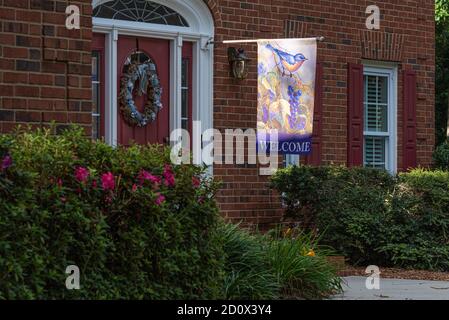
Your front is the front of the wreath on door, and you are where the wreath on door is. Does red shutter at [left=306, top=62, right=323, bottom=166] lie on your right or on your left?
on your left

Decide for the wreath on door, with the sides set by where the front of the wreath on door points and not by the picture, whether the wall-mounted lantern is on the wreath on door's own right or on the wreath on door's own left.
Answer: on the wreath on door's own left

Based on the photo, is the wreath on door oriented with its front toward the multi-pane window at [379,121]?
no

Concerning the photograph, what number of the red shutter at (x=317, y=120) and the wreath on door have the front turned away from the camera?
0

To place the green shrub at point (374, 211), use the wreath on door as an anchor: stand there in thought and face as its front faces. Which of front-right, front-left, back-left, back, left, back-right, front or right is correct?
front-left

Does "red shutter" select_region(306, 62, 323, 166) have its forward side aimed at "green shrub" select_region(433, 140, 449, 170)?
no

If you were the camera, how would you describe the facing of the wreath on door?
facing the viewer and to the right of the viewer

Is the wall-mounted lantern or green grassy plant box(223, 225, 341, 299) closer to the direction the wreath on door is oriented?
the green grassy plant

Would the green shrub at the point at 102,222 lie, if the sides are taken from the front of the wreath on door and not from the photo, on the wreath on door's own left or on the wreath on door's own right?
on the wreath on door's own right

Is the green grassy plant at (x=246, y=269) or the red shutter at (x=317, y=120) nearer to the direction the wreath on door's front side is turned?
the green grassy plant
